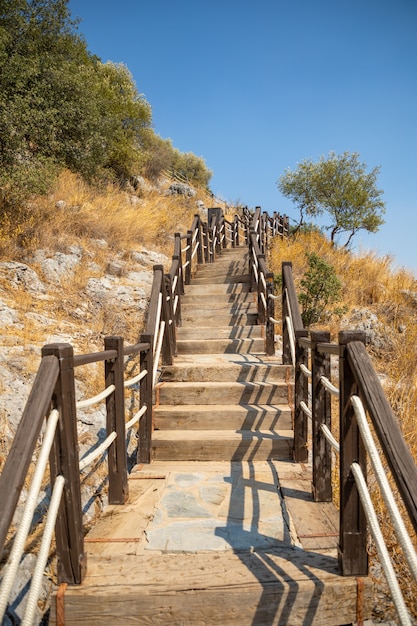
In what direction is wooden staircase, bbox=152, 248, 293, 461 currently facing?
toward the camera

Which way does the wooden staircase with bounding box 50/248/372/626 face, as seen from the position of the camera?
facing the viewer

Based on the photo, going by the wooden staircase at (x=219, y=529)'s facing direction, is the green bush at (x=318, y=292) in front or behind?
behind

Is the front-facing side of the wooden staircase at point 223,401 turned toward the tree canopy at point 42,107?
no

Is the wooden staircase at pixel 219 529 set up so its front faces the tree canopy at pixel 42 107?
no
